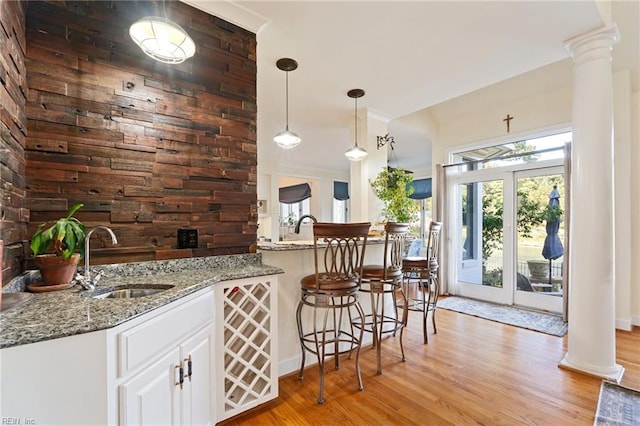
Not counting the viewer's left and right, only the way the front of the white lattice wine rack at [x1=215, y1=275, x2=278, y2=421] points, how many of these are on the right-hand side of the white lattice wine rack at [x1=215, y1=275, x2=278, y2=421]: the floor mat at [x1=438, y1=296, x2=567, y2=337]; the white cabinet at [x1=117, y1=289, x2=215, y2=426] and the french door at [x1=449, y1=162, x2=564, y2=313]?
1

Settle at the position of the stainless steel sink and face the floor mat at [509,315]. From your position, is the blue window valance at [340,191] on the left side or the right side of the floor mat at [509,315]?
left

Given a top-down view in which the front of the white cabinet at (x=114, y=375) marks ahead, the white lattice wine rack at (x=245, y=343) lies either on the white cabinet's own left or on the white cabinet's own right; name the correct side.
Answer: on the white cabinet's own left

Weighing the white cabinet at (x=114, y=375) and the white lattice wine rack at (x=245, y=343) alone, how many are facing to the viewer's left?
0

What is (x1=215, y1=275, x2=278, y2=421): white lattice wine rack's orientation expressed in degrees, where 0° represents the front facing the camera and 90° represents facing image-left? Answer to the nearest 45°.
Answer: approximately 315°

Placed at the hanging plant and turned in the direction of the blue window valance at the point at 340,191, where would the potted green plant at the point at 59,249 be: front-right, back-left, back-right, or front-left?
back-left

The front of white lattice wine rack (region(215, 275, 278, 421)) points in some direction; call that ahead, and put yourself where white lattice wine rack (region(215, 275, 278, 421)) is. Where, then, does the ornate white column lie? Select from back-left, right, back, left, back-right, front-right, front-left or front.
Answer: front-left

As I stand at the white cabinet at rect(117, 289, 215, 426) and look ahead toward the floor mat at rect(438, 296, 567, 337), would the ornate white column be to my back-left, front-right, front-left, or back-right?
front-right

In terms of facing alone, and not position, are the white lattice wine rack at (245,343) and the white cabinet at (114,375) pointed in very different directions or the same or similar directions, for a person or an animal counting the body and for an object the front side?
same or similar directions

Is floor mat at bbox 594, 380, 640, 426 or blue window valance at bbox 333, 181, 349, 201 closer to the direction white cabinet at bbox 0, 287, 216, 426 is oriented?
the floor mat

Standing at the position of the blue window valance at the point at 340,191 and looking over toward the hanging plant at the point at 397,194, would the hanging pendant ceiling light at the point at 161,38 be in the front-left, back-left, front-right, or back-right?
front-right

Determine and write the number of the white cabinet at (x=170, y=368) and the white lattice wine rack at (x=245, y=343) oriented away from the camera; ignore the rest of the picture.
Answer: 0

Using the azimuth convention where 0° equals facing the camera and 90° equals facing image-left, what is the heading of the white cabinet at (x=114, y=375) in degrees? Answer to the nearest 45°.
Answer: approximately 315°
